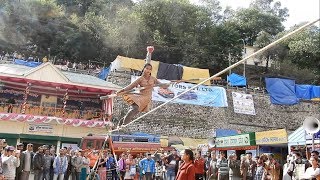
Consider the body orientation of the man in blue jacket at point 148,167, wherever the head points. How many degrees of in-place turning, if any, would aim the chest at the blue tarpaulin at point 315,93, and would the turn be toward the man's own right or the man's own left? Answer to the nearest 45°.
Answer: approximately 135° to the man's own left

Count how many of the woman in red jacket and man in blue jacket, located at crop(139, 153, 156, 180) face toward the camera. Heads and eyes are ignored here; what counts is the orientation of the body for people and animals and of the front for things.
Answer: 1

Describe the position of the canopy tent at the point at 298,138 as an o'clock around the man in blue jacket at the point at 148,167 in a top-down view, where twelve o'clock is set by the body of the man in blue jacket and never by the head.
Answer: The canopy tent is roughly at 9 o'clock from the man in blue jacket.

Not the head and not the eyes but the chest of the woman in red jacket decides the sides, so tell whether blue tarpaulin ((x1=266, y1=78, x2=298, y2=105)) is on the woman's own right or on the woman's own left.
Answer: on the woman's own right

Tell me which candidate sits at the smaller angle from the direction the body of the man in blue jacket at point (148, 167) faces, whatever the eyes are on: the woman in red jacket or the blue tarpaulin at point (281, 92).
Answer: the woman in red jacket
